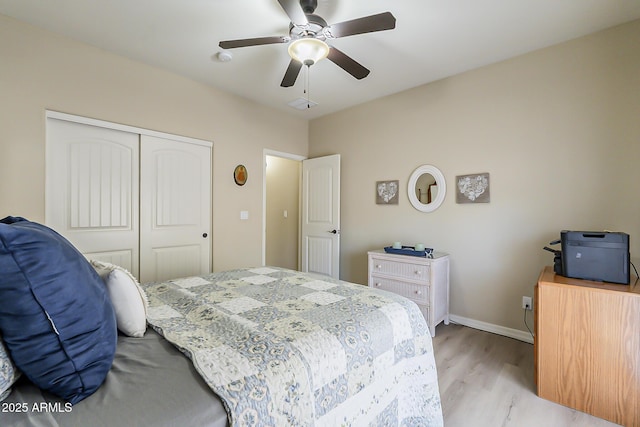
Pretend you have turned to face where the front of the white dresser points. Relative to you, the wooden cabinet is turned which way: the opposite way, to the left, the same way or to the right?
to the right

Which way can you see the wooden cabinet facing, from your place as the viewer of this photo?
facing to the left of the viewer

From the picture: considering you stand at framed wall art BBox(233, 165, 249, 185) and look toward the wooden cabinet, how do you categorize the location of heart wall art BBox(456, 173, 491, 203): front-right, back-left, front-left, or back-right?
front-left

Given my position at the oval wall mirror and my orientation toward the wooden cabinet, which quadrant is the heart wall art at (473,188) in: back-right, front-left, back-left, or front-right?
front-left

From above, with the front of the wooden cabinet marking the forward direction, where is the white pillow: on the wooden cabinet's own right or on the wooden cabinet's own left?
on the wooden cabinet's own left

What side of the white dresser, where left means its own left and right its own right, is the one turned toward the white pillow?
front

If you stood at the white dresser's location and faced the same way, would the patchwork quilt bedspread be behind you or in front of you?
in front

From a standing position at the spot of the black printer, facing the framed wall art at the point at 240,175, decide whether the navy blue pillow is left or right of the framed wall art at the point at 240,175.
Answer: left

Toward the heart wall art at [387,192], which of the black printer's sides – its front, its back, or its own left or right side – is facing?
front

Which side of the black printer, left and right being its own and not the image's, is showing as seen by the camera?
left

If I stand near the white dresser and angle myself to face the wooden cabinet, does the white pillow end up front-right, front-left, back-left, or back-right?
front-right
